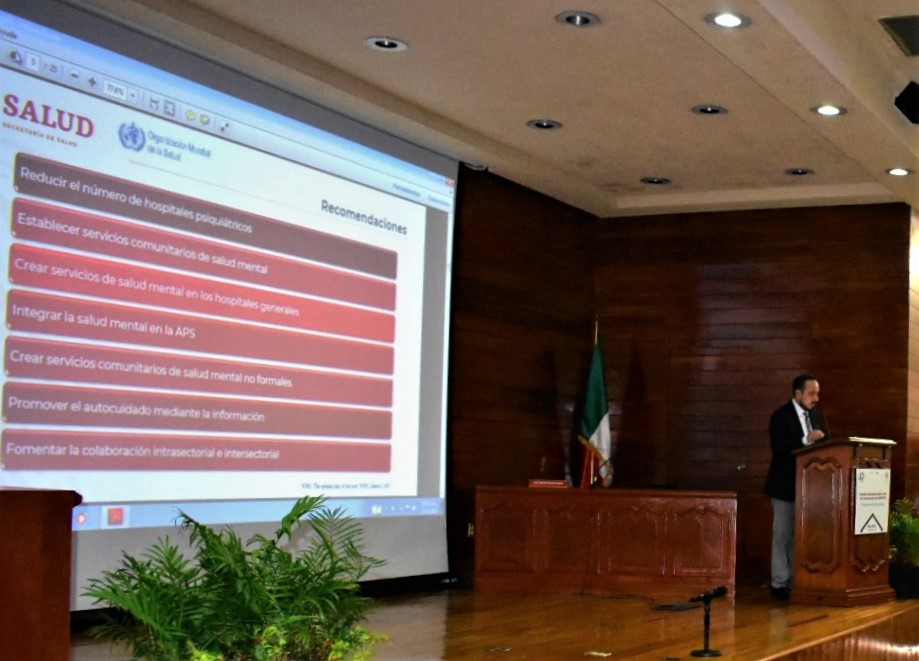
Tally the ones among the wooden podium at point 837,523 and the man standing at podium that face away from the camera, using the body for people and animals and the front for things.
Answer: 0

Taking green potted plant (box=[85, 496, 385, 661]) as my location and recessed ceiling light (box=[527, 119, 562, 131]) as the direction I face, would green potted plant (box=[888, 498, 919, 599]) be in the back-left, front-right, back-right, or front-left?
front-right

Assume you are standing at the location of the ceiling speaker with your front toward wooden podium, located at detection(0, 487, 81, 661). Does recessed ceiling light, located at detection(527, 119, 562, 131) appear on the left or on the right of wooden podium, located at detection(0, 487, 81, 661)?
right

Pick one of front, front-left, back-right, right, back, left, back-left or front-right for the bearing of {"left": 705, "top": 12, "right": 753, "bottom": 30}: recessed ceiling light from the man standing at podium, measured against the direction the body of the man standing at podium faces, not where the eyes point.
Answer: front-right

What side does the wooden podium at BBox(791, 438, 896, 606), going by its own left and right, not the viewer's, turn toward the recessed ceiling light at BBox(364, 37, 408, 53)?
right

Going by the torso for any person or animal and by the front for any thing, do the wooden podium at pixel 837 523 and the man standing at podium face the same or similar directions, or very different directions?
same or similar directions

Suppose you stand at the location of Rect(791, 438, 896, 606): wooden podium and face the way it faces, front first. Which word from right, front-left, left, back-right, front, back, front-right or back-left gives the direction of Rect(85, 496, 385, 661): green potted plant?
front-right

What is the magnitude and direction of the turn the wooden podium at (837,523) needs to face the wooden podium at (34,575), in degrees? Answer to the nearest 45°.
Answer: approximately 45° to its right

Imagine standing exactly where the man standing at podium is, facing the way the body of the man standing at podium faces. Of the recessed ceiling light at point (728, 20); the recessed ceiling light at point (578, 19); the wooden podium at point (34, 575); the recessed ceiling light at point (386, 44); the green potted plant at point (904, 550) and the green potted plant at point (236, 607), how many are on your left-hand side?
1

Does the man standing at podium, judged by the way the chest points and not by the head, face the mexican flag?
no
